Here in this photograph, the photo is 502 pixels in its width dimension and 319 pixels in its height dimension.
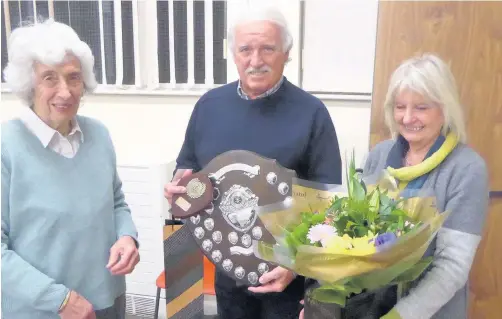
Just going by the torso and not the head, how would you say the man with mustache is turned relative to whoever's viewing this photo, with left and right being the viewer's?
facing the viewer

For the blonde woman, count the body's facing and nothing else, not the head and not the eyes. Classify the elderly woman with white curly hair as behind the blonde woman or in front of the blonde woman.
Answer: in front

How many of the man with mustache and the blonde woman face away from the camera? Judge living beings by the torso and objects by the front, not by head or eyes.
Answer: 0

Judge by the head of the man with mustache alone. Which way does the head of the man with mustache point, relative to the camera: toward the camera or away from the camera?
toward the camera

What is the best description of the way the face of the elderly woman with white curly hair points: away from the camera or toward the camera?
toward the camera

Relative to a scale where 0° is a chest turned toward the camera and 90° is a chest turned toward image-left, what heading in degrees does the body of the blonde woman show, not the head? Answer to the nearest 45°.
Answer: approximately 45°

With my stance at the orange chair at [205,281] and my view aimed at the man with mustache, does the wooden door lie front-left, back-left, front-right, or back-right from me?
front-left
